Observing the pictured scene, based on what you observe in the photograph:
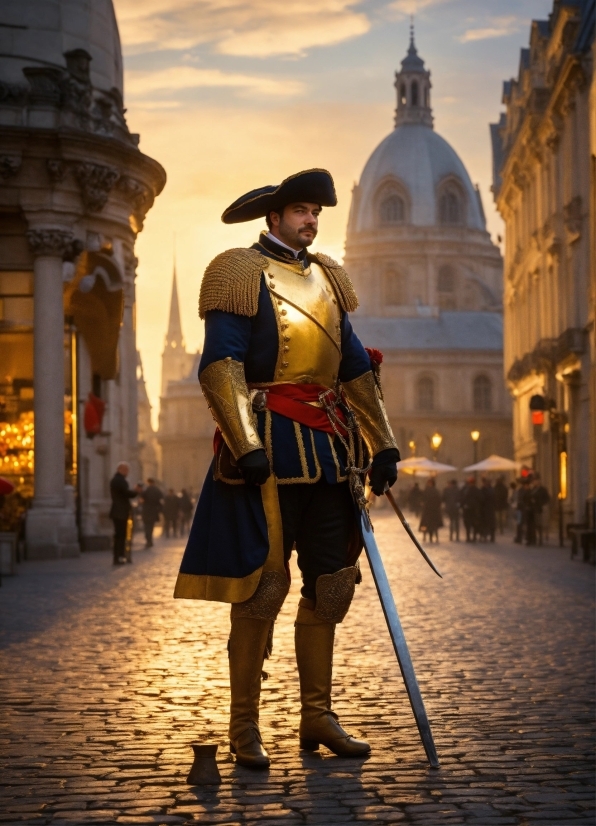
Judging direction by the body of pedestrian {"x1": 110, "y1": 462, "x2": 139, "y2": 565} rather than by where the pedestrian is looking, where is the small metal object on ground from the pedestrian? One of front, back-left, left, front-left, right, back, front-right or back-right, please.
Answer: right

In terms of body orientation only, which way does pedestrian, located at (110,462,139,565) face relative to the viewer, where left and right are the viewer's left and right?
facing to the right of the viewer

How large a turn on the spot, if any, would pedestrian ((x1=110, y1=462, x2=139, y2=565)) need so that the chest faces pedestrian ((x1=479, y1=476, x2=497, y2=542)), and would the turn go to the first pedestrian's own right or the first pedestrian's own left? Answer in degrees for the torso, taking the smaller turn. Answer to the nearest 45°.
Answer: approximately 45° to the first pedestrian's own left

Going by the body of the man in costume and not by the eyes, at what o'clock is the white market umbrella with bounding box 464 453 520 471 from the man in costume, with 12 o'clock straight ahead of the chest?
The white market umbrella is roughly at 8 o'clock from the man in costume.

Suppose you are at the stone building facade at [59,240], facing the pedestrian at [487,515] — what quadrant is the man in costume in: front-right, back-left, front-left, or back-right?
back-right

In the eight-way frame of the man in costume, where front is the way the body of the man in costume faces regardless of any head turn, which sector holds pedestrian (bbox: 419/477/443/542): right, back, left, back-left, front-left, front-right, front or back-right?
back-left

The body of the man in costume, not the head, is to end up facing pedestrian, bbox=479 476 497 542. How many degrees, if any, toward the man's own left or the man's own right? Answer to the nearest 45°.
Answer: approximately 135° to the man's own left

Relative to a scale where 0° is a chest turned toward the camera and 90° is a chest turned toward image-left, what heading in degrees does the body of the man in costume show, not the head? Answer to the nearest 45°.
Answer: approximately 315°

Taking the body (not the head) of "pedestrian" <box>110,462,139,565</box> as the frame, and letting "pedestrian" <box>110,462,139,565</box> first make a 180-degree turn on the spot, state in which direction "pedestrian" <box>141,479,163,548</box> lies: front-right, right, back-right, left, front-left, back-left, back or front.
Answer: right

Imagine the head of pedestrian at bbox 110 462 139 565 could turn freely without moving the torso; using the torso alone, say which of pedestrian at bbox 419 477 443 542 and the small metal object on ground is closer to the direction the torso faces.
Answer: the pedestrian

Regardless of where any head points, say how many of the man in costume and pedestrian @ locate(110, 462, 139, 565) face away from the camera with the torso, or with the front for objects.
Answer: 0
